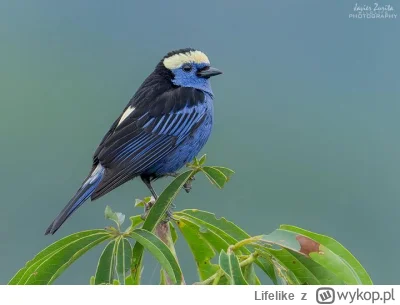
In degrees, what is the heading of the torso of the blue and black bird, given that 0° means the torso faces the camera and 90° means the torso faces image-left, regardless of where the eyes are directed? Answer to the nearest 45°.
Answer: approximately 270°
